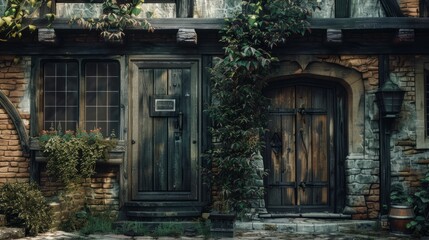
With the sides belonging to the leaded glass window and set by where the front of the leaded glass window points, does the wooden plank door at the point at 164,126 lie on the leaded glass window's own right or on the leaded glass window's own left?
on the leaded glass window's own left

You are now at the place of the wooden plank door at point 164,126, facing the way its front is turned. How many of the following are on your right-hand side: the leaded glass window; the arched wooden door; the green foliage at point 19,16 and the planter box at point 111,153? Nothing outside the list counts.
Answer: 3

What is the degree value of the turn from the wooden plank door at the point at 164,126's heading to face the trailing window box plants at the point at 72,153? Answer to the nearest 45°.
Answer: approximately 90° to its right

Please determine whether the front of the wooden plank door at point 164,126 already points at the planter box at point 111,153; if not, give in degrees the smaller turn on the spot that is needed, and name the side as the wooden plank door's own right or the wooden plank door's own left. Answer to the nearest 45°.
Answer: approximately 90° to the wooden plank door's own right

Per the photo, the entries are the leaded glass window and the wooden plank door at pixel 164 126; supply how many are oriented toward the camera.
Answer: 2

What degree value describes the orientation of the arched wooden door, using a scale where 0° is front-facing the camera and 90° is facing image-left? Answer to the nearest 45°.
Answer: approximately 0°

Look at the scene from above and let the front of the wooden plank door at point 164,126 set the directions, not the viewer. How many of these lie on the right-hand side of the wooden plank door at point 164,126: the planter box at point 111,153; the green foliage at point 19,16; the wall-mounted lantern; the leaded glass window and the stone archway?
3

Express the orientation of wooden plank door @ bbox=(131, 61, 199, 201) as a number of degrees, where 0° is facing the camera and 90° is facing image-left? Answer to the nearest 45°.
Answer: approximately 0°
